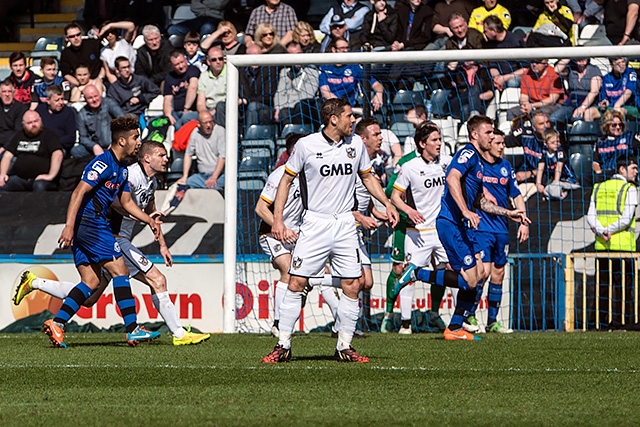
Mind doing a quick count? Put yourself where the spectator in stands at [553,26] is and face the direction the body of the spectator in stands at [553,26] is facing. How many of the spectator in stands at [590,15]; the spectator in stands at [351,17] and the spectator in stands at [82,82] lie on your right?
2

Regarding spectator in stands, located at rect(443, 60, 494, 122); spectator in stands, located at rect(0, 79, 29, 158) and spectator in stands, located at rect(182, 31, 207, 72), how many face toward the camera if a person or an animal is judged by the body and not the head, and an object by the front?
3

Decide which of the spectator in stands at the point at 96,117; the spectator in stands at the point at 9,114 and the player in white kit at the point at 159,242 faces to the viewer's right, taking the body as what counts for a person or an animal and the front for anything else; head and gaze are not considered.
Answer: the player in white kit

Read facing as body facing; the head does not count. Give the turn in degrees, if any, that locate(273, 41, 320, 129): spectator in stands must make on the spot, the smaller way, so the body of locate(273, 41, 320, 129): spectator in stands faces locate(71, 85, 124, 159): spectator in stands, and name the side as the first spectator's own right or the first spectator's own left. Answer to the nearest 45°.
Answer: approximately 135° to the first spectator's own right

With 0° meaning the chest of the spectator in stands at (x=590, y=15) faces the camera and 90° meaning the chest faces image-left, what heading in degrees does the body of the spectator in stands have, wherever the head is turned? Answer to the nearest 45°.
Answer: approximately 0°

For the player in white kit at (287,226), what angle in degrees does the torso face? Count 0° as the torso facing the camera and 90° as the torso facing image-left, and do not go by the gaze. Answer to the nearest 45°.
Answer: approximately 315°

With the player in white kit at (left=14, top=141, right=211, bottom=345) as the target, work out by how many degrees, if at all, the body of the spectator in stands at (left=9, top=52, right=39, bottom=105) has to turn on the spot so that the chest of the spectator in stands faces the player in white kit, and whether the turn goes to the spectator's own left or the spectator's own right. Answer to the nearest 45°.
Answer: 0° — they already face them

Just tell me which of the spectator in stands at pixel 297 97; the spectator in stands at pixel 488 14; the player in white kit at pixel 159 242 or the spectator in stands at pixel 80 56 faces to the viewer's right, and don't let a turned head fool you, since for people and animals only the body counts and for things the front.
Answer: the player in white kit

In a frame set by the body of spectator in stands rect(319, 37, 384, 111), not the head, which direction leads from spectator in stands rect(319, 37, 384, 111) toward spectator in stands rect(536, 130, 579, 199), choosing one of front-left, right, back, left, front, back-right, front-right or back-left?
left
